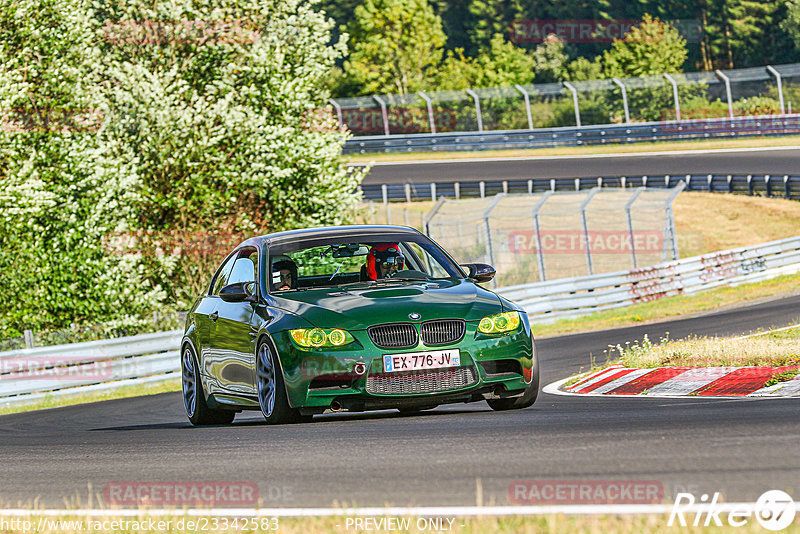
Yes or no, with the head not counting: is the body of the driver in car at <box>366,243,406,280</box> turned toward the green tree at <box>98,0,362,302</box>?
no

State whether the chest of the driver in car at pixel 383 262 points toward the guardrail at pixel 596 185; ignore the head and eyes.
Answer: no

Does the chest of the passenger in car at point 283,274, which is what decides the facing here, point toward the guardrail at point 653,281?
no

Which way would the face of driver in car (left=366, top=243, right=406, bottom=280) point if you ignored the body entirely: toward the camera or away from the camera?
toward the camera

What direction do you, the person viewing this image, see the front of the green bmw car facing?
facing the viewer and to the right of the viewer

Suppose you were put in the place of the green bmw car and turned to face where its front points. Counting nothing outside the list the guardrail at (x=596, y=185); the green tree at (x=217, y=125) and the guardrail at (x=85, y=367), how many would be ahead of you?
0

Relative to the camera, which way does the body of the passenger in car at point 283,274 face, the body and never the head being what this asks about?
toward the camera

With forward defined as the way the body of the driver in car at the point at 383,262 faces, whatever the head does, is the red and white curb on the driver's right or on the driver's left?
on the driver's left

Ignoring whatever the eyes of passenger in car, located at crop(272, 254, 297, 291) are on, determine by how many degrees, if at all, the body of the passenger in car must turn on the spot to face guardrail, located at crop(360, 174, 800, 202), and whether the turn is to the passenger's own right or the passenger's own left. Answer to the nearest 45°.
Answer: approximately 180°

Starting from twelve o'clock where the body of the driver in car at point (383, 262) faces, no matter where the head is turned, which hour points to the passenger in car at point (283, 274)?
the passenger in car at point (283, 274) is roughly at 4 o'clock from the driver in car at point (383, 262).

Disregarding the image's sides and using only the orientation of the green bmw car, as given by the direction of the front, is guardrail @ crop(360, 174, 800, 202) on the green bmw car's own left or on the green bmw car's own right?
on the green bmw car's own left

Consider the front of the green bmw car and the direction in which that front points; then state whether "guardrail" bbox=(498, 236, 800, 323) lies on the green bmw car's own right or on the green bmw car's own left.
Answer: on the green bmw car's own left

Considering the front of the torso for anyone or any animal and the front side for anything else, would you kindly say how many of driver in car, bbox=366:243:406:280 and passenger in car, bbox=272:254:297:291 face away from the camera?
0

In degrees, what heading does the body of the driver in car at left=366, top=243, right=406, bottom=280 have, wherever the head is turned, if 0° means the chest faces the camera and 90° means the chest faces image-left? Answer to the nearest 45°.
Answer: approximately 315°

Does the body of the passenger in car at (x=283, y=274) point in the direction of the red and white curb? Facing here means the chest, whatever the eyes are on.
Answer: no
